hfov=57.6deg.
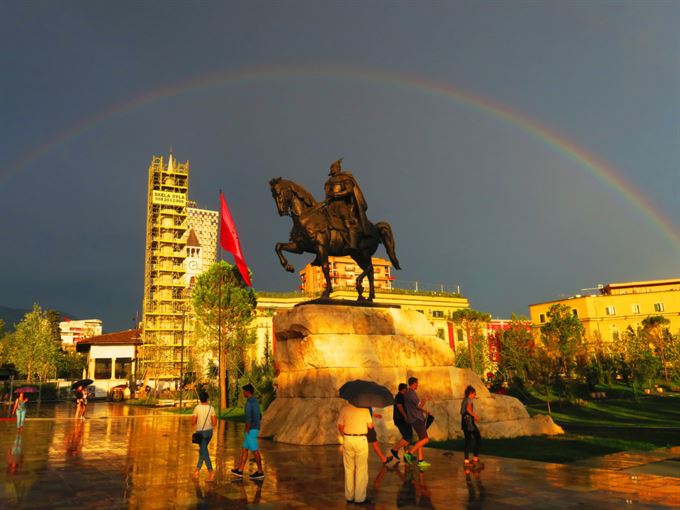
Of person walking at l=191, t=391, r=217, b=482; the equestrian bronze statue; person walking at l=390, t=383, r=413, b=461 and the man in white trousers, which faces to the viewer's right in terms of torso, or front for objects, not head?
person walking at l=390, t=383, r=413, b=461

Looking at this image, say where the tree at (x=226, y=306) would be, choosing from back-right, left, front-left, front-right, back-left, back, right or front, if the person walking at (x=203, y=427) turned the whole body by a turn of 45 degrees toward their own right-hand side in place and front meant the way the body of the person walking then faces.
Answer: front-left

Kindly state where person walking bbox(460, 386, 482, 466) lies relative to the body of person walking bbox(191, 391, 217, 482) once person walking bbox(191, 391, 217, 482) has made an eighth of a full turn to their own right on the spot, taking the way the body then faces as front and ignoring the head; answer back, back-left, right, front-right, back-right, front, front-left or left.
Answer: front-right

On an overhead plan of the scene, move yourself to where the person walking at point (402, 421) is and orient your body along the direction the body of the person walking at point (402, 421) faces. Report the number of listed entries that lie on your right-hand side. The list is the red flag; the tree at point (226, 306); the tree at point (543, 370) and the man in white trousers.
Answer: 1

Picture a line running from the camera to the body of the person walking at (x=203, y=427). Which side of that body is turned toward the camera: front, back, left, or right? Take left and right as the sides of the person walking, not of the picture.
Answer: back

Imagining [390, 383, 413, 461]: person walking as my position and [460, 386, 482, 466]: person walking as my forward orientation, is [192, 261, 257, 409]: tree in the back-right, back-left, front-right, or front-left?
back-left

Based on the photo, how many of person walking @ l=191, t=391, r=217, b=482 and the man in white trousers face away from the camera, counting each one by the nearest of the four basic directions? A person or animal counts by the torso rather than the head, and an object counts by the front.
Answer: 2
